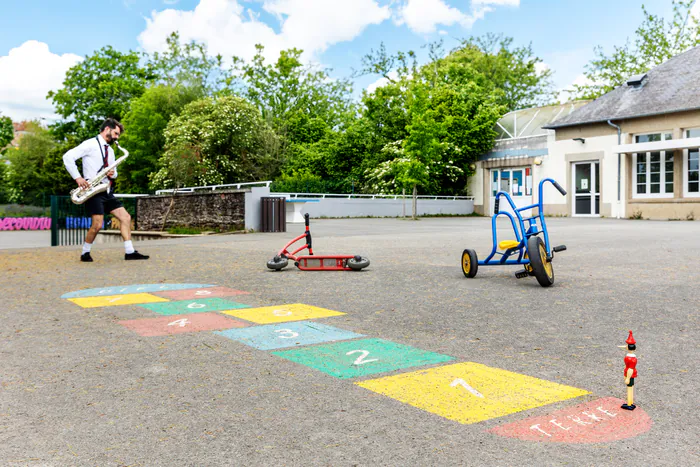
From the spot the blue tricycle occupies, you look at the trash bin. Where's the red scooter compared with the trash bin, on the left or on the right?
left

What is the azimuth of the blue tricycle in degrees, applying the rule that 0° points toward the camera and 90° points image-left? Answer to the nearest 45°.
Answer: approximately 315°

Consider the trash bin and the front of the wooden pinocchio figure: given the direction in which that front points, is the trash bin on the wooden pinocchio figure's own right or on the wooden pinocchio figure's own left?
on the wooden pinocchio figure's own right

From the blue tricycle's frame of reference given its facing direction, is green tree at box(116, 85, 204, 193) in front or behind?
behind

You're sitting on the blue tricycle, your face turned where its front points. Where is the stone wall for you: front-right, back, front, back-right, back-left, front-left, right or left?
back

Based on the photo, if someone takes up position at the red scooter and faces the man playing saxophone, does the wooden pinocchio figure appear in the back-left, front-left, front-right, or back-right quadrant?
back-left

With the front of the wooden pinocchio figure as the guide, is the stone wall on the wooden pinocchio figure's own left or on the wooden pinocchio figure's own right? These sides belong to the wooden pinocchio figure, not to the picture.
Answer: on the wooden pinocchio figure's own right

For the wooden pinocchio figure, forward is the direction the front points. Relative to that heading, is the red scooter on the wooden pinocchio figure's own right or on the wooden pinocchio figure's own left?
on the wooden pinocchio figure's own right

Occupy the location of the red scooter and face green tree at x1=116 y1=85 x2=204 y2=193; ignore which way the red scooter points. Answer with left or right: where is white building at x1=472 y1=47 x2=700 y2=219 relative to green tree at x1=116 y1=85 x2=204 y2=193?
right

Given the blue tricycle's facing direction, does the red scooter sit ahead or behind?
behind

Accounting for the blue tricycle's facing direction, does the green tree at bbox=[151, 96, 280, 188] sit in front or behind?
behind

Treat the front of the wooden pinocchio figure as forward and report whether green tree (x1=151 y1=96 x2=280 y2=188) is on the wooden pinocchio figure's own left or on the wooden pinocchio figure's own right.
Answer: on the wooden pinocchio figure's own right

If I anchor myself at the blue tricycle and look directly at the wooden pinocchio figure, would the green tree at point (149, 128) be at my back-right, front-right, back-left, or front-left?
back-right
